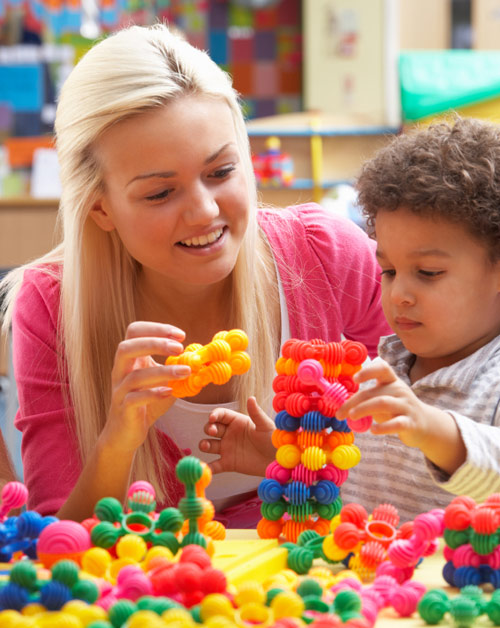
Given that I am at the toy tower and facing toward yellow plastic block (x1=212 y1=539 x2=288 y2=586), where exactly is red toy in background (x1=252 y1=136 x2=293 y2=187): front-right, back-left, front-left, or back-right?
back-right

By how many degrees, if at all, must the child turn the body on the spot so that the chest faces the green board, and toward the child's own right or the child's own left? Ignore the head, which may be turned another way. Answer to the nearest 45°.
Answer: approximately 135° to the child's own right

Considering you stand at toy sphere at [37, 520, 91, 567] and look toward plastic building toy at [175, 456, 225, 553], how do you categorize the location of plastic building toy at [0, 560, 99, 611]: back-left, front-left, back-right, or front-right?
back-right

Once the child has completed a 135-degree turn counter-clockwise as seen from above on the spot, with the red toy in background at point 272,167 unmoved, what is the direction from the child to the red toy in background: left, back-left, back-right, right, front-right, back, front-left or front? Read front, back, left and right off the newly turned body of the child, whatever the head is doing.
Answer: left

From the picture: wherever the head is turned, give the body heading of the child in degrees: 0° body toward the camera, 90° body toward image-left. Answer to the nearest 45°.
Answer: approximately 45°

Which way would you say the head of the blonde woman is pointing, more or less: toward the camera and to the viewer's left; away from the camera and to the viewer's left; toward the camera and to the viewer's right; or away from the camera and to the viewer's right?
toward the camera and to the viewer's right
